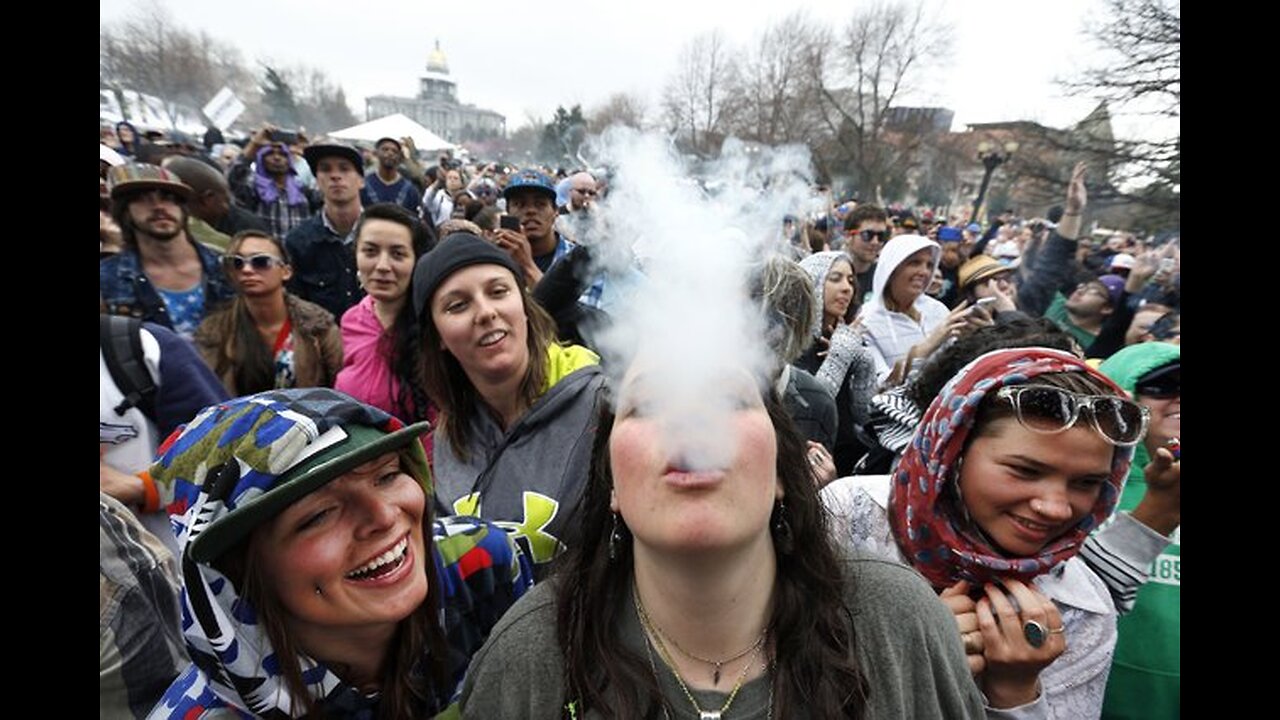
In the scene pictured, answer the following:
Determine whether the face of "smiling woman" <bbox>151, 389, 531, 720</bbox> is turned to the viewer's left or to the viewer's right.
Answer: to the viewer's right

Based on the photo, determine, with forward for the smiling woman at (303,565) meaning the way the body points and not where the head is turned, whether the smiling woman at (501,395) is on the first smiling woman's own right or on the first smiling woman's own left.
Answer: on the first smiling woman's own left

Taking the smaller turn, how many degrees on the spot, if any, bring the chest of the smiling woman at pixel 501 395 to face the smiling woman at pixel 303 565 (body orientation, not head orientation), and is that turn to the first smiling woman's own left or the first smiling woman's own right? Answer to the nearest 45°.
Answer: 0° — they already face them

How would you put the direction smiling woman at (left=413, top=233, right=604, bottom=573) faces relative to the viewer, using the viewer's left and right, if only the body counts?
facing the viewer

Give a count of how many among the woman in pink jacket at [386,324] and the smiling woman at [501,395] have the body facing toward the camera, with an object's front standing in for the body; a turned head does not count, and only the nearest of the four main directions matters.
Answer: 2

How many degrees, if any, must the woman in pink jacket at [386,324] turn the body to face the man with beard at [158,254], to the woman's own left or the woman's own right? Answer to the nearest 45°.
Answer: approximately 135° to the woman's own right

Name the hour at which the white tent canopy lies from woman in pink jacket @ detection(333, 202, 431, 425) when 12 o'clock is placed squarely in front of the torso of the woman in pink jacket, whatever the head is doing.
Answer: The white tent canopy is roughly at 6 o'clock from the woman in pink jacket.

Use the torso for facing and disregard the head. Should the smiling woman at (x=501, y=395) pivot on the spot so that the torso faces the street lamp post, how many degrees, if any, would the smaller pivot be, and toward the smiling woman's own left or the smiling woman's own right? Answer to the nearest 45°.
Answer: approximately 135° to the smiling woman's own left

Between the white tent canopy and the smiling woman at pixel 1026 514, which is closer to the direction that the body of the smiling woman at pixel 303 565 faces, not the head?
the smiling woman

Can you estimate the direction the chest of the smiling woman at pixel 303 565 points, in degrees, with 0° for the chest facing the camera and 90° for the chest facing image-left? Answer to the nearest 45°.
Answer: approximately 315°

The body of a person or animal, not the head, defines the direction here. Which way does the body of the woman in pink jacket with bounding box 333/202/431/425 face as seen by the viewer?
toward the camera
